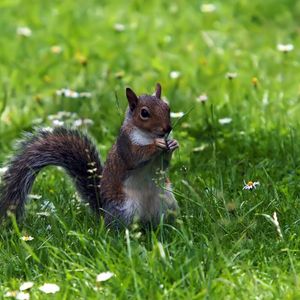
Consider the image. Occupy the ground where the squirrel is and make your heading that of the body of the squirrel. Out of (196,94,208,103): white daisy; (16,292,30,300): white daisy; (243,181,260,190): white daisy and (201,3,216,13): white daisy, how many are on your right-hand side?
1

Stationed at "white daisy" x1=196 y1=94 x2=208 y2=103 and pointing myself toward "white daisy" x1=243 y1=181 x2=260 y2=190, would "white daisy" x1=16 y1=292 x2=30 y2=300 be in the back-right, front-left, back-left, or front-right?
front-right

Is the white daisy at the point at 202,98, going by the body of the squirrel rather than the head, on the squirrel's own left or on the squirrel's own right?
on the squirrel's own left

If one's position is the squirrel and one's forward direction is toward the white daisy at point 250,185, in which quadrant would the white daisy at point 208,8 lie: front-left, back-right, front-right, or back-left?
front-left

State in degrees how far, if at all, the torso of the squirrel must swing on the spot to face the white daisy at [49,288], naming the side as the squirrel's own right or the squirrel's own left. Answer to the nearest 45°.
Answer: approximately 90° to the squirrel's own right

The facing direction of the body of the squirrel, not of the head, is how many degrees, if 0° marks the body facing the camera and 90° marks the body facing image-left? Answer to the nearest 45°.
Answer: approximately 315°

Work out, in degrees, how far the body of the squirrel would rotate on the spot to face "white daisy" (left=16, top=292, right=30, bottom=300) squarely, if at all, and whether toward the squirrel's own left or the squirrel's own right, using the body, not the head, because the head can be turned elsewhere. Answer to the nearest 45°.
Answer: approximately 90° to the squirrel's own right

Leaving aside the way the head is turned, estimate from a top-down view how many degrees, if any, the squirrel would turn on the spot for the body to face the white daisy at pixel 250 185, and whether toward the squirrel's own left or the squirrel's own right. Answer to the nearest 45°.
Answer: approximately 45° to the squirrel's own left

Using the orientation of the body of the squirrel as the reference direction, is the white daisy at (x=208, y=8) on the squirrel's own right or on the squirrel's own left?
on the squirrel's own left
